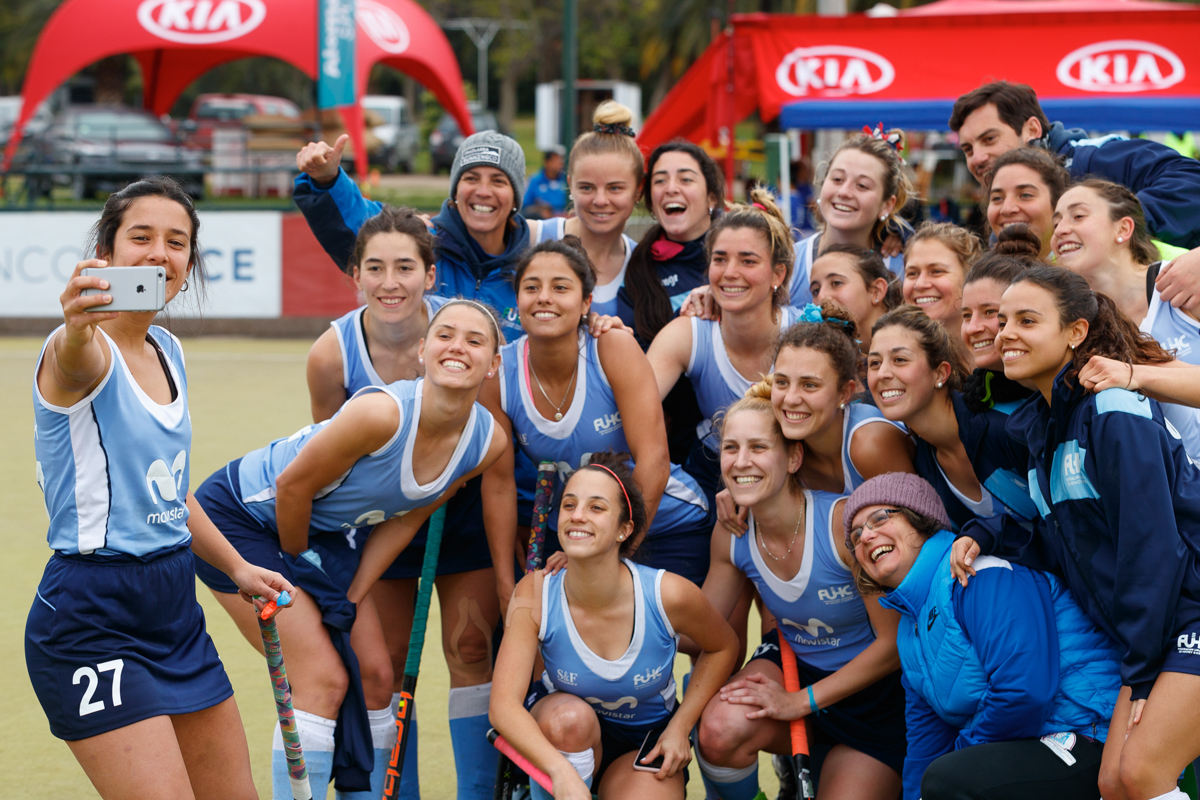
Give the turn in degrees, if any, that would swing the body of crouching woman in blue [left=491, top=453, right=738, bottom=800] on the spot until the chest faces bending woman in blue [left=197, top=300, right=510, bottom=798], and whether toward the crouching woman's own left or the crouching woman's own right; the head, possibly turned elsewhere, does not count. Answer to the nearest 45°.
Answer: approximately 90° to the crouching woman's own right

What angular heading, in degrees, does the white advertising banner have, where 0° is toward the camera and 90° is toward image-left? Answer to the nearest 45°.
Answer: approximately 0°

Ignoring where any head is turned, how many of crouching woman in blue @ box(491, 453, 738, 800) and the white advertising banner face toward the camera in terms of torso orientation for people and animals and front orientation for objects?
2

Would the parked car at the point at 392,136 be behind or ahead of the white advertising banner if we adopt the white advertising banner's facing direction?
behind

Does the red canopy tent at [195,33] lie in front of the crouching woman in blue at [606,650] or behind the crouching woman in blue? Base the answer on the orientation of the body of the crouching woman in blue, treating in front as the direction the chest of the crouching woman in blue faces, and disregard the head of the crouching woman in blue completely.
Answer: behind

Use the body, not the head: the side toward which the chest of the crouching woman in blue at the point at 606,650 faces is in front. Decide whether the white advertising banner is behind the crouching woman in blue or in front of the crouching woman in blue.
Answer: behind

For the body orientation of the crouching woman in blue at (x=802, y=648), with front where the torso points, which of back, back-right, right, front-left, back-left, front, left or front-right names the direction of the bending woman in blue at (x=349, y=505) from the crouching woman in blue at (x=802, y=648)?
front-right

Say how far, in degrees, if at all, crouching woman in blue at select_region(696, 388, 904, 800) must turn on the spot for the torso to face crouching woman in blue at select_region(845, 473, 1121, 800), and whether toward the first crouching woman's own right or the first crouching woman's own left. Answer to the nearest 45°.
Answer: approximately 90° to the first crouching woman's own left

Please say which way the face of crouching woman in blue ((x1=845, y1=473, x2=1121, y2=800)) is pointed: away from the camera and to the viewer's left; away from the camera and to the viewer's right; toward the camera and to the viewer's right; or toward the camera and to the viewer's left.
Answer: toward the camera and to the viewer's left

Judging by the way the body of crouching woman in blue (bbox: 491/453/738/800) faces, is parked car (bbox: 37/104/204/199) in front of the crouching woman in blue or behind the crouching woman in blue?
behind

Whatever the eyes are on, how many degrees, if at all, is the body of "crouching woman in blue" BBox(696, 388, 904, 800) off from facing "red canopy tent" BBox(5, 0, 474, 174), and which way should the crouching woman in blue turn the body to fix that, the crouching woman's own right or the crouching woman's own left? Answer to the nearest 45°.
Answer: approximately 90° to the crouching woman's own right
